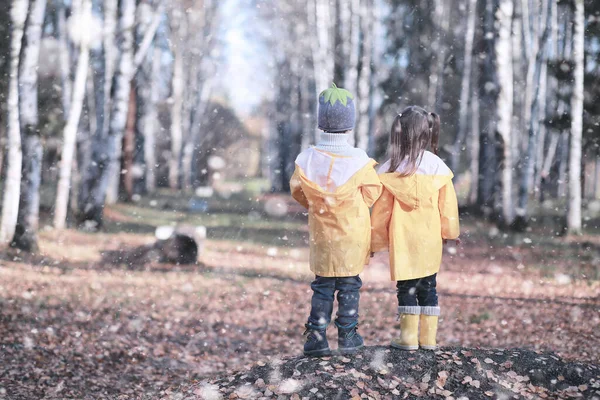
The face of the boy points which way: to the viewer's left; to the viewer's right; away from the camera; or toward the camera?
away from the camera

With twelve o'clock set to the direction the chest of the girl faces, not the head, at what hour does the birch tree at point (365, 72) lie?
The birch tree is roughly at 12 o'clock from the girl.

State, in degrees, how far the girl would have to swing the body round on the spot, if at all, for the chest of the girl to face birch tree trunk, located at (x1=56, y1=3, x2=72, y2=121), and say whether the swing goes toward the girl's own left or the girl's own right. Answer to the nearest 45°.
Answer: approximately 45° to the girl's own left

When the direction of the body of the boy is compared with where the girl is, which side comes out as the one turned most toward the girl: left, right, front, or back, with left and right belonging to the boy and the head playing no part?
right

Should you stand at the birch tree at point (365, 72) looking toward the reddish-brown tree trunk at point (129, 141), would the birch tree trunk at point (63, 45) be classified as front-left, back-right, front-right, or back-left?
front-left

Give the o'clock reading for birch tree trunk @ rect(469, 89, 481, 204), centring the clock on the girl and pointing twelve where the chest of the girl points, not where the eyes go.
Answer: The birch tree trunk is roughly at 12 o'clock from the girl.

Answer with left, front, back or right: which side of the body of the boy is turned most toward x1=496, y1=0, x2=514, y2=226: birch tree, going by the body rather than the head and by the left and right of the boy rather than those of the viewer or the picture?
front

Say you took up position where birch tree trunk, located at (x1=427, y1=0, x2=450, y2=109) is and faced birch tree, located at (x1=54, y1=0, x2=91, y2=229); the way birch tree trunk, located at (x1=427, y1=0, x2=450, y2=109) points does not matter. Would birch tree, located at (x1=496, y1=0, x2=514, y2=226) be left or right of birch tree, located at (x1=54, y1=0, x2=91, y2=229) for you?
left

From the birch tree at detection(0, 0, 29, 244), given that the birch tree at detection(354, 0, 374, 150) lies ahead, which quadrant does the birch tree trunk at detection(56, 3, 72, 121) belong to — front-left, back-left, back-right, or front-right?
front-left

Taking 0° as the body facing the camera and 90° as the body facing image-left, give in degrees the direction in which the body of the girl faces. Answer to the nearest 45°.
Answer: approximately 180°

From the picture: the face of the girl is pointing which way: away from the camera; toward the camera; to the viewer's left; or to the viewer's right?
away from the camera

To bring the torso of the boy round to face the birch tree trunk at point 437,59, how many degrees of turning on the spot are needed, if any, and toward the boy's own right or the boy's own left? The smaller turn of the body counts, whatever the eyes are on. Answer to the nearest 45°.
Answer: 0° — they already face it

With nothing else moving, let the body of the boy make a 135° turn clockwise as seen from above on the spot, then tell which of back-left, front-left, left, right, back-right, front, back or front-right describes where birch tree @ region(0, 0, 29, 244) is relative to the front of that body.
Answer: back

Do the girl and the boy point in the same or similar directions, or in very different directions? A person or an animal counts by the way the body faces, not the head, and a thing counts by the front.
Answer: same or similar directions

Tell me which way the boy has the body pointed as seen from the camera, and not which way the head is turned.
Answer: away from the camera

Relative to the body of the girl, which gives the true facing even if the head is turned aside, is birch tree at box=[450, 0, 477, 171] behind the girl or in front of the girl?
in front

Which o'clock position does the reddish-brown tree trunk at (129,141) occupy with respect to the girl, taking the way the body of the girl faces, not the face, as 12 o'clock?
The reddish-brown tree trunk is roughly at 11 o'clock from the girl.

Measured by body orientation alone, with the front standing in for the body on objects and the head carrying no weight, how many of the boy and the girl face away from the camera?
2
